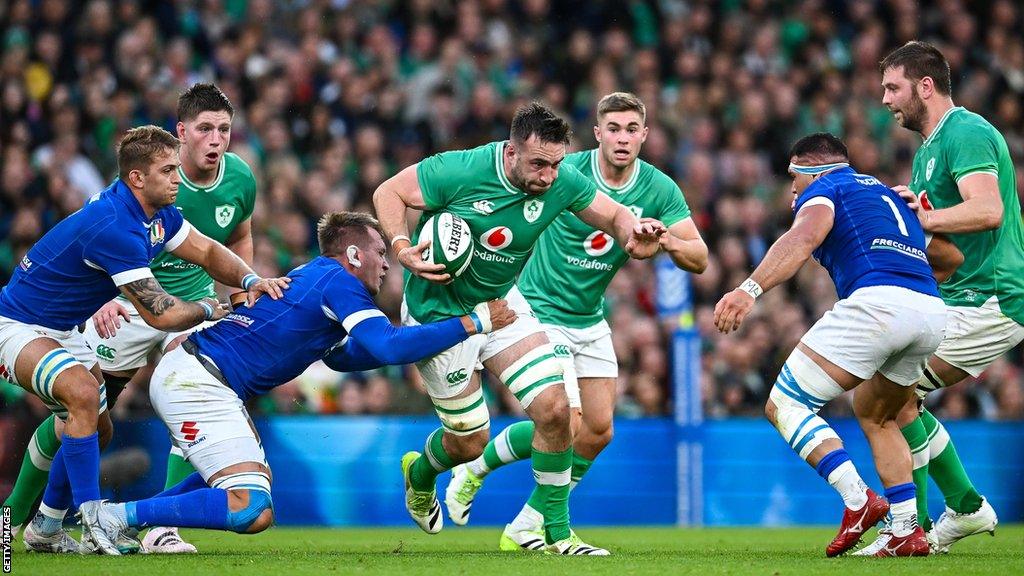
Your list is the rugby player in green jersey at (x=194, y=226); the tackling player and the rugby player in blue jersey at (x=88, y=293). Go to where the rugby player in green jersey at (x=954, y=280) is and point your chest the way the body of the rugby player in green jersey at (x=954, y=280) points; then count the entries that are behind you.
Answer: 0

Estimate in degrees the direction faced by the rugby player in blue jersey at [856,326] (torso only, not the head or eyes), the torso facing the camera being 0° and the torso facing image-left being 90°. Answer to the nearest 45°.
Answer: approximately 135°

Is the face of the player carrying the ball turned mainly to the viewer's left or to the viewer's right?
to the viewer's right

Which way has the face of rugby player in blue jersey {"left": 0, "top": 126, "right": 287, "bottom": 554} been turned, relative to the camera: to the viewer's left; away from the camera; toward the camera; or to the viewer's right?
to the viewer's right

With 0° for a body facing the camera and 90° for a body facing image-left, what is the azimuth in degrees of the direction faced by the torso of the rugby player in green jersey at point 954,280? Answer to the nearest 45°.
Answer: approximately 90°

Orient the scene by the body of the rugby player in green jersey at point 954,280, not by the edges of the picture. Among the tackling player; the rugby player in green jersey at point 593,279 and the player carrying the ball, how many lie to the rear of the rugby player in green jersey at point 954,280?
0

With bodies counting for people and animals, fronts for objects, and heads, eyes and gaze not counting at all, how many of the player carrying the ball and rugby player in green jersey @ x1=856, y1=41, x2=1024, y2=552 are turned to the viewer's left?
1

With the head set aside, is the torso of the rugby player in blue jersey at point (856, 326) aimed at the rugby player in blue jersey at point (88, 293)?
no

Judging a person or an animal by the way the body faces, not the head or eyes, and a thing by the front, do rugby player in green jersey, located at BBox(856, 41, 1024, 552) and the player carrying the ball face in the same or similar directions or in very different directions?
very different directions

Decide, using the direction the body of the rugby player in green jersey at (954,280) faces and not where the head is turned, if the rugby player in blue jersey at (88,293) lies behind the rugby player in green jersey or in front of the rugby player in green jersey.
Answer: in front

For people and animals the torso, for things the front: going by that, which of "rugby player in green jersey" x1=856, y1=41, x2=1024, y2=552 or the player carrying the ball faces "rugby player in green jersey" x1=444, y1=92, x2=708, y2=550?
"rugby player in green jersey" x1=856, y1=41, x2=1024, y2=552

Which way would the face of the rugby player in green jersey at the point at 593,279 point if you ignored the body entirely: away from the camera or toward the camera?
toward the camera

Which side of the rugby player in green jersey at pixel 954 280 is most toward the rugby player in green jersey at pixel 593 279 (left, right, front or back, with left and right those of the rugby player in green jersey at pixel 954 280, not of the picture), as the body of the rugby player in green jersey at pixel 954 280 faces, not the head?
front

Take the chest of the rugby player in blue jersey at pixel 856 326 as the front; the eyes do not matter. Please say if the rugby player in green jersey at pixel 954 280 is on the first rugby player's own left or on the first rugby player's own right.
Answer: on the first rugby player's own right

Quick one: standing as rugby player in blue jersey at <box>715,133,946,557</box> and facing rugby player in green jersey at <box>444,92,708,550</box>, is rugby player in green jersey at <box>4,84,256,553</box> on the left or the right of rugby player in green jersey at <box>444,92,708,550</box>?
left

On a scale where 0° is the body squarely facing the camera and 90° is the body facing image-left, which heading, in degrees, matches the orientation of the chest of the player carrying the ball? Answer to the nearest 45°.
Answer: approximately 315°
